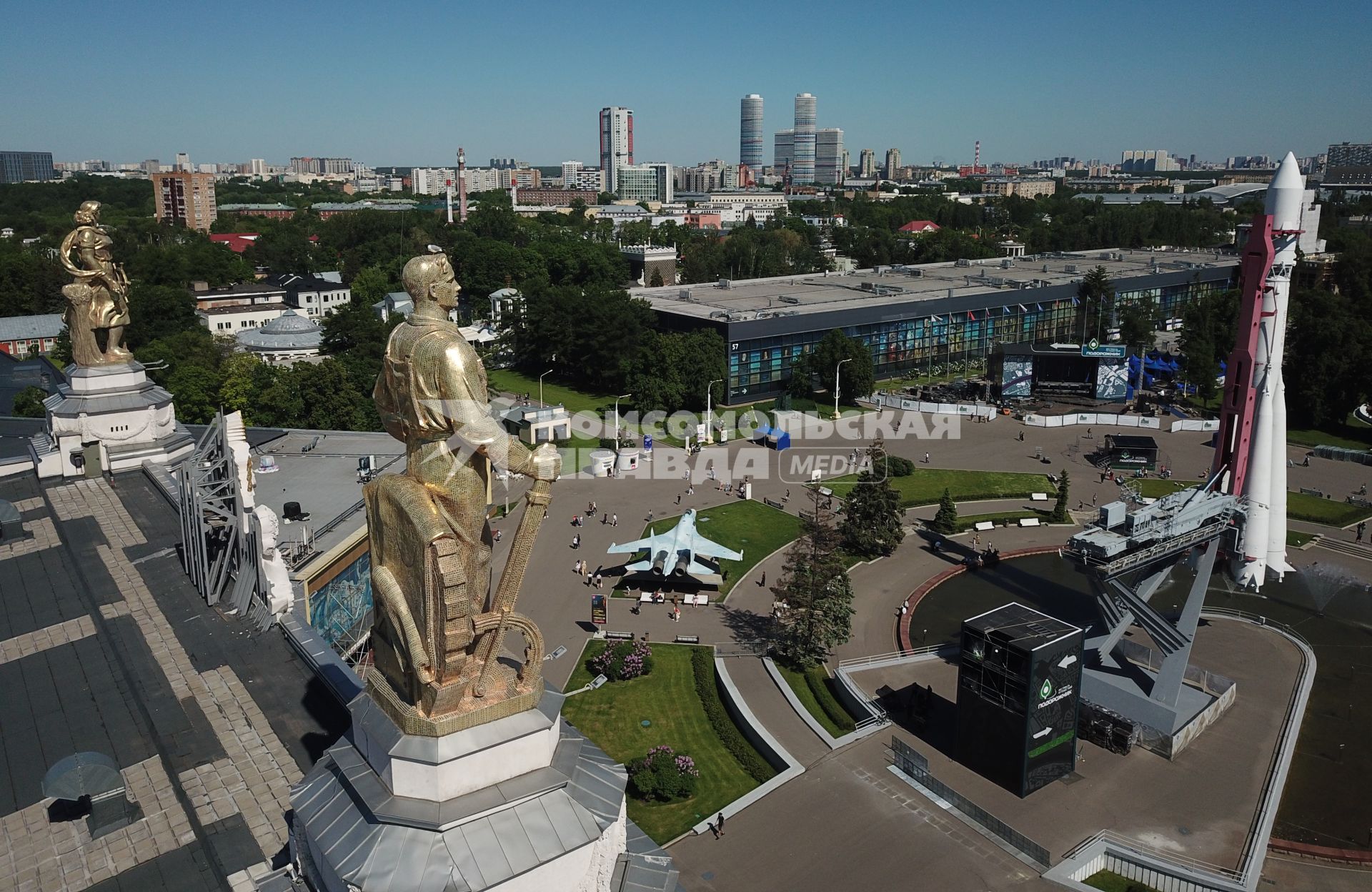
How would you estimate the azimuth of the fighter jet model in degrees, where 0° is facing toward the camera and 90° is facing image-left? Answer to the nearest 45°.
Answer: approximately 180°

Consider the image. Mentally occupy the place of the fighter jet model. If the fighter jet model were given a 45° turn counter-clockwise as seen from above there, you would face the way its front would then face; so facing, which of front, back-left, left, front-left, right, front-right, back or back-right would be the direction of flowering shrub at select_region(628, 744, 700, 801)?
back-left

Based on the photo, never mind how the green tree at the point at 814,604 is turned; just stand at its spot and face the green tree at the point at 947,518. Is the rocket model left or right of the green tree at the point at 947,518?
right

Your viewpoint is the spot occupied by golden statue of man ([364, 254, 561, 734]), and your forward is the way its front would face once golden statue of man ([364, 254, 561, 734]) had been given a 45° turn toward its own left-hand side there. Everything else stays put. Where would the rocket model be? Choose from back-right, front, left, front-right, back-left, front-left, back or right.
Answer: front-right

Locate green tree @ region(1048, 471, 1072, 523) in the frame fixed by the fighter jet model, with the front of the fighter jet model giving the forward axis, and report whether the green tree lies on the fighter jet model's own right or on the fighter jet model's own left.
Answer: on the fighter jet model's own right

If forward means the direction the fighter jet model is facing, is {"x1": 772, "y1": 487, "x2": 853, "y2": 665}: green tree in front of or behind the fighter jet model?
behind

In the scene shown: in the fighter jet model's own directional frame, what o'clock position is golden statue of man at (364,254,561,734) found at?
The golden statue of man is roughly at 6 o'clock from the fighter jet model.

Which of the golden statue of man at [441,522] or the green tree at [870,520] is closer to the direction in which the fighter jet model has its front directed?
the green tree

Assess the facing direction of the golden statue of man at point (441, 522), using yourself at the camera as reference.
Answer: facing away from the viewer and to the right of the viewer
